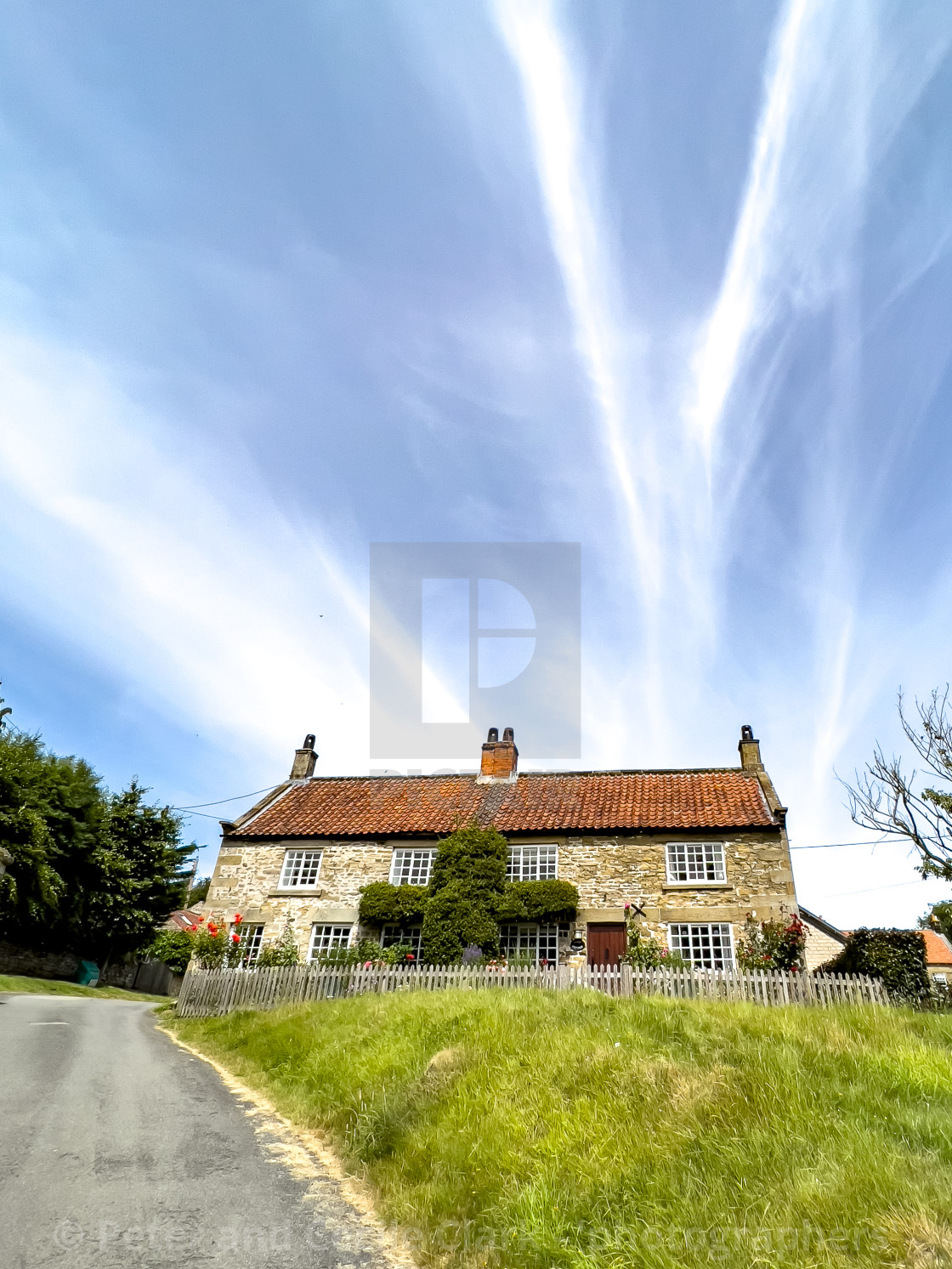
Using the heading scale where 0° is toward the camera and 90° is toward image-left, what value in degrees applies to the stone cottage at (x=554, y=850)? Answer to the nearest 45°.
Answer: approximately 0°

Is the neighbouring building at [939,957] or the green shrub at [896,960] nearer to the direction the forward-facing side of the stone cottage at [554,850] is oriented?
the green shrub

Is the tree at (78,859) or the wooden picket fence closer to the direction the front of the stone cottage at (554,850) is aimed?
the wooden picket fence

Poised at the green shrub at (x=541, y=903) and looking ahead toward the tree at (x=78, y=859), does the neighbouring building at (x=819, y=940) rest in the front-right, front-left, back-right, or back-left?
back-right

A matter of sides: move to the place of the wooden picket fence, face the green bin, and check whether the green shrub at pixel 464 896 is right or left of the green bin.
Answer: right

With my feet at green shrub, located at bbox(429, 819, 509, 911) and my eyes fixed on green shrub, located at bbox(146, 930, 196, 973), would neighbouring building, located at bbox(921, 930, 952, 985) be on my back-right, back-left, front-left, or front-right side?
back-right

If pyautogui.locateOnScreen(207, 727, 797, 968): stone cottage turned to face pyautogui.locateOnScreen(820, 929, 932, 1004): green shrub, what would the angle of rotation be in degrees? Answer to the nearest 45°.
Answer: approximately 45° to its left

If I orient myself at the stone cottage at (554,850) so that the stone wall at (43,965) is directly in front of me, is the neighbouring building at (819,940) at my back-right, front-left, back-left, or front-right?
back-right

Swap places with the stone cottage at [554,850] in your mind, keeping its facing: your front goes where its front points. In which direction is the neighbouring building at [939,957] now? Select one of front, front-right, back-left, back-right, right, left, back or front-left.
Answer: back-left

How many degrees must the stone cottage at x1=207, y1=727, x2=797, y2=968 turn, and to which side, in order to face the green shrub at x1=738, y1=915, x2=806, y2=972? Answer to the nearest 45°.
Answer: approximately 45° to its left

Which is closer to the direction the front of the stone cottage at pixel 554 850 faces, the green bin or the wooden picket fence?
the wooden picket fence

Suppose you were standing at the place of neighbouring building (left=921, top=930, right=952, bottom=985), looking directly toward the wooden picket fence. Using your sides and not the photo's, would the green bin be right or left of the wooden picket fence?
right

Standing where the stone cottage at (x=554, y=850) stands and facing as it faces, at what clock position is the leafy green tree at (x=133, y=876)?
The leafy green tree is roughly at 4 o'clock from the stone cottage.

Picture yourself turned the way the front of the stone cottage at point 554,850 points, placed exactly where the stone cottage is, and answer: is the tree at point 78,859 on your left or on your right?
on your right

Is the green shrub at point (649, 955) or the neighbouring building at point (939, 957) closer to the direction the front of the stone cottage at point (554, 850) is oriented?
the green shrub

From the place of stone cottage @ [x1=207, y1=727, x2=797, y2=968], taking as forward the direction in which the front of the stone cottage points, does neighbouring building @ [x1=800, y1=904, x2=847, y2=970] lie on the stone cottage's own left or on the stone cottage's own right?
on the stone cottage's own left

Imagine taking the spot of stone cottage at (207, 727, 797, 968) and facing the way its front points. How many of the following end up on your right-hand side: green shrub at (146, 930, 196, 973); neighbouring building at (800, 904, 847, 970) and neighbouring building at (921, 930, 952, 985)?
1

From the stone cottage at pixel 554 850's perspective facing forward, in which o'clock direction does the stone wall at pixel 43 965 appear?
The stone wall is roughly at 4 o'clock from the stone cottage.
